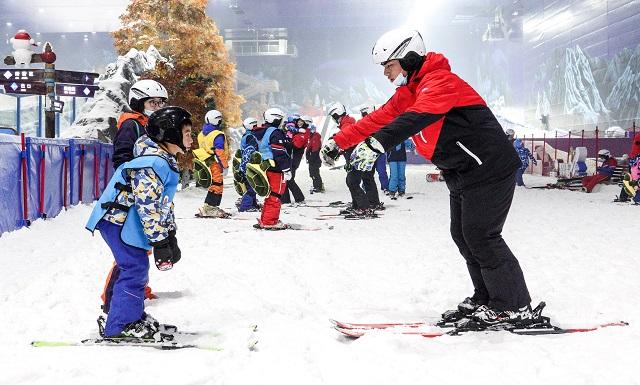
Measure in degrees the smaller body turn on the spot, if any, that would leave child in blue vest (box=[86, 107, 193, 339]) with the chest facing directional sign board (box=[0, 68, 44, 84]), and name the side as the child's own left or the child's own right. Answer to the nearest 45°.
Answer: approximately 90° to the child's own left

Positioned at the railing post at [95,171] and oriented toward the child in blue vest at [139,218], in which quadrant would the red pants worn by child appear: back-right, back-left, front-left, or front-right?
front-left

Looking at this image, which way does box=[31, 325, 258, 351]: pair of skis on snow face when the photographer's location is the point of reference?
facing to the right of the viewer

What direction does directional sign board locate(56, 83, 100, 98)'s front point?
toward the camera

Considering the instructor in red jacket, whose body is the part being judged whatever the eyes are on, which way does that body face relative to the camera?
to the viewer's left

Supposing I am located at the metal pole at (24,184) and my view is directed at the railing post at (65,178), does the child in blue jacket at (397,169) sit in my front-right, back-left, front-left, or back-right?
front-right

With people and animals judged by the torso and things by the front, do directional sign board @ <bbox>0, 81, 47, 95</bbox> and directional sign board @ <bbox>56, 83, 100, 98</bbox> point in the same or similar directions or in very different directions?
same or similar directions

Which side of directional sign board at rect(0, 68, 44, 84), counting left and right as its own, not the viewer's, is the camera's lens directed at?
front

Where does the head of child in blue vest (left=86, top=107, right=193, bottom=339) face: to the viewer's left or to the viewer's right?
to the viewer's right

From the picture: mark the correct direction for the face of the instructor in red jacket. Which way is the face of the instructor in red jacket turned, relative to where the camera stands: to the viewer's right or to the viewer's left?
to the viewer's left

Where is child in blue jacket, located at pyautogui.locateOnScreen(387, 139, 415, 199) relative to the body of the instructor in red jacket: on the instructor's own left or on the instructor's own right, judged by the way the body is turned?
on the instructor's own right

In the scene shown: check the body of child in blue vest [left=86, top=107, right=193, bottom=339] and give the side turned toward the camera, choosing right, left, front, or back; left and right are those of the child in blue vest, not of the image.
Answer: right

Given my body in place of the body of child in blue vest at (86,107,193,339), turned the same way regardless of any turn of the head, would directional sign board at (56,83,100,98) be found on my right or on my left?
on my left
